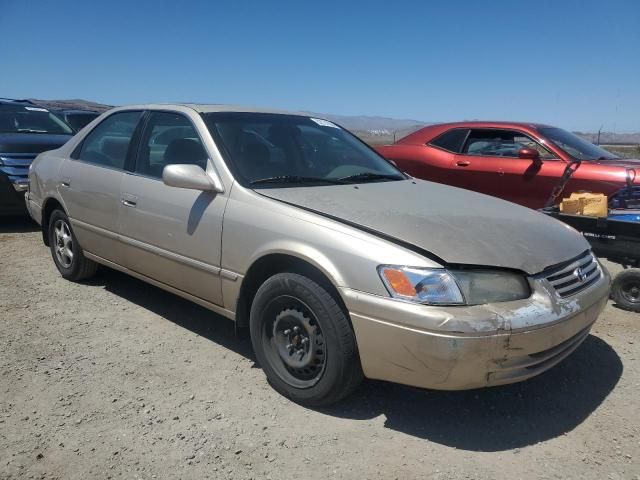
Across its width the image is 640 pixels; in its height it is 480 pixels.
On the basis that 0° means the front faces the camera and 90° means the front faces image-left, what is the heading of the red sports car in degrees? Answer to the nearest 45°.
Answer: approximately 315°

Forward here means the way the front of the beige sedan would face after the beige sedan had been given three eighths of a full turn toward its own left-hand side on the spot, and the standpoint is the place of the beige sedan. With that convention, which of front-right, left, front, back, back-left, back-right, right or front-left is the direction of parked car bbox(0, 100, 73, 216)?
front-left

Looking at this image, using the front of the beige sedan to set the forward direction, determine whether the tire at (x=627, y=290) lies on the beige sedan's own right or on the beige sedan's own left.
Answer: on the beige sedan's own left

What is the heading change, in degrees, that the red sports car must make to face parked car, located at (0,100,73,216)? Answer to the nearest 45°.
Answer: approximately 135° to its right

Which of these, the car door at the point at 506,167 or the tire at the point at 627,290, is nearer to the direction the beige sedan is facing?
the tire

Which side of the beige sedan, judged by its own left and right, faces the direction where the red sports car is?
left

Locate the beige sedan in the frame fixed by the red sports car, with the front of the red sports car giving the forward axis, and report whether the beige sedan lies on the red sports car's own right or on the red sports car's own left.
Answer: on the red sports car's own right

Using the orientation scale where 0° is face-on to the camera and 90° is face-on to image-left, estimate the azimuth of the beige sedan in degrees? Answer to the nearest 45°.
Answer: approximately 315°
